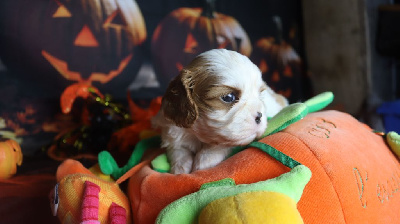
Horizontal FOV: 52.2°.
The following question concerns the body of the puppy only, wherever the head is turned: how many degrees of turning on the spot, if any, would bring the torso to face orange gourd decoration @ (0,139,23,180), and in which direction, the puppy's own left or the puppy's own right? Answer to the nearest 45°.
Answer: approximately 135° to the puppy's own right
